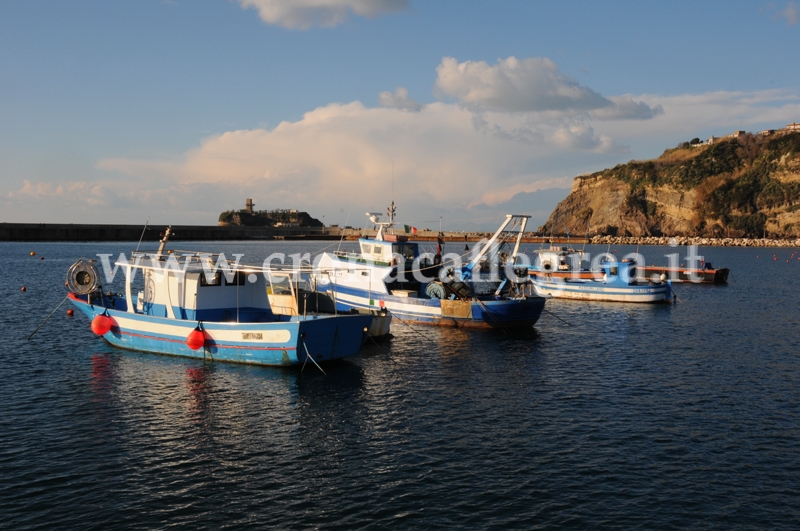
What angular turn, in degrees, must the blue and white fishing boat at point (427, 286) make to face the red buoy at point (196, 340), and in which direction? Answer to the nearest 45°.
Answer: approximately 90° to its left

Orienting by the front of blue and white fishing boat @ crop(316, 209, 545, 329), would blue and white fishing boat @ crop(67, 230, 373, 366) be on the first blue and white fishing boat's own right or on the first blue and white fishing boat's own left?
on the first blue and white fishing boat's own left

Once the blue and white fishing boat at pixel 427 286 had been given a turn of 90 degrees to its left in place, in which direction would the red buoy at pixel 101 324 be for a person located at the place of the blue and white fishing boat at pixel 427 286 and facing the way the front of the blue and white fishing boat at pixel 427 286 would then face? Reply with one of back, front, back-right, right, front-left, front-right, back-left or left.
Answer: front

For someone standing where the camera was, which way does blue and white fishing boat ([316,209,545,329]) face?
facing away from the viewer and to the left of the viewer
